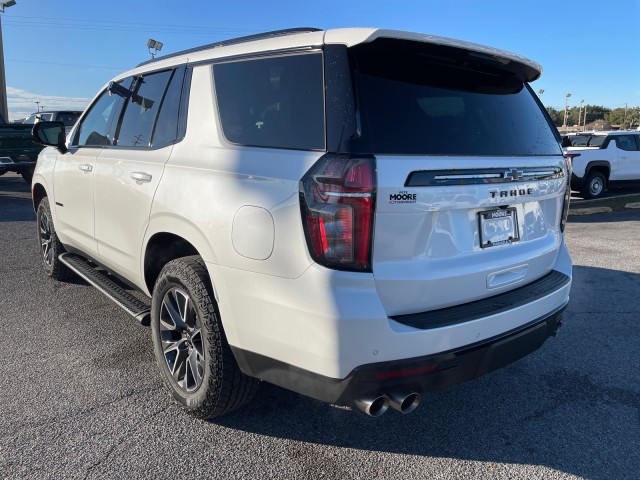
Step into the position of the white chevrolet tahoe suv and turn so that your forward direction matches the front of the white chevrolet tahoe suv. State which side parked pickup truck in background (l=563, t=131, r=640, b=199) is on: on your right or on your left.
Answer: on your right

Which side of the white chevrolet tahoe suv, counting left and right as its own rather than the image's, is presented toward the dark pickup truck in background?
front

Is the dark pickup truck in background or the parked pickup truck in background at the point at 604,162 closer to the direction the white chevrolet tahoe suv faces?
the dark pickup truck in background

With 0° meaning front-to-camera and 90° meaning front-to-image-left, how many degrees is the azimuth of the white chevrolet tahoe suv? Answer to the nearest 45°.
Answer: approximately 135°
